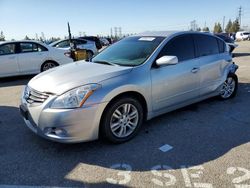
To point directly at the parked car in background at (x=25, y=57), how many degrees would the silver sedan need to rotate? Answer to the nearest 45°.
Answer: approximately 90° to its right

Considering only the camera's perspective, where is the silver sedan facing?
facing the viewer and to the left of the viewer
